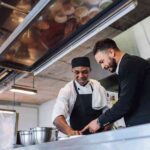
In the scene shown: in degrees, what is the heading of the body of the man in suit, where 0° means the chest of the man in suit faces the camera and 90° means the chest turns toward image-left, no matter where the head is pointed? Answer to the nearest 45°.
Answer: approximately 90°

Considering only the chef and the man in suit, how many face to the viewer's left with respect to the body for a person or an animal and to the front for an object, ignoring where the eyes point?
1

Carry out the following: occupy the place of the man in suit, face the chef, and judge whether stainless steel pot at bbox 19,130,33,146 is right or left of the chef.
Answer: left

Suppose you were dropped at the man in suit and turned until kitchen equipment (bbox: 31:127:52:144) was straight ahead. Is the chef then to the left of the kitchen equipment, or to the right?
right

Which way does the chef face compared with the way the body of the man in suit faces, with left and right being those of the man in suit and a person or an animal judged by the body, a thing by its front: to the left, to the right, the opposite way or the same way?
to the left
